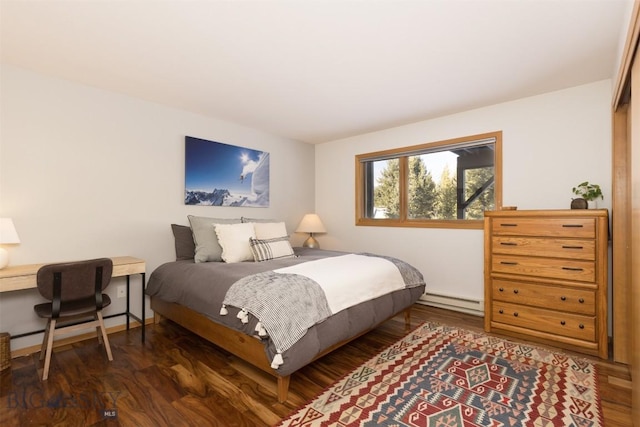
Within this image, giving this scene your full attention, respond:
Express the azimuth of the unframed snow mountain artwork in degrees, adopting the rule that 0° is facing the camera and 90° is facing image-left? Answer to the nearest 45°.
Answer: approximately 315°

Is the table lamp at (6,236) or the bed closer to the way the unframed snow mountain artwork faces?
the bed

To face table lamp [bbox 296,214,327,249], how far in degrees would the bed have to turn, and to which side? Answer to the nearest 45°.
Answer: approximately 135° to its left

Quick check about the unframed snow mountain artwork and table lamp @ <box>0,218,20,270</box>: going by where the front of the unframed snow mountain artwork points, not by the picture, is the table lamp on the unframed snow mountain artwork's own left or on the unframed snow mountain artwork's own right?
on the unframed snow mountain artwork's own right

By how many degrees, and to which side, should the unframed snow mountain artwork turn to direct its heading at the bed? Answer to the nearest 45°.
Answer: approximately 45° to its right

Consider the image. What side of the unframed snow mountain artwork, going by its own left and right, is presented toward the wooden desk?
right

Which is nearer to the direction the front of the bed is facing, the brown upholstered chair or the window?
the window

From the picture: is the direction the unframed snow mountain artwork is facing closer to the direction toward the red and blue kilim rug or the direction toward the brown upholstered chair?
the red and blue kilim rug

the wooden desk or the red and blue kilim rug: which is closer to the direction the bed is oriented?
the red and blue kilim rug

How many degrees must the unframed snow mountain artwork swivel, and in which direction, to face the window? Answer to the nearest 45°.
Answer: approximately 45° to its left

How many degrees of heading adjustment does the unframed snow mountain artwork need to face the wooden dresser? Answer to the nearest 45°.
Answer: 0° — it already faces it
